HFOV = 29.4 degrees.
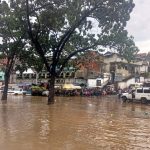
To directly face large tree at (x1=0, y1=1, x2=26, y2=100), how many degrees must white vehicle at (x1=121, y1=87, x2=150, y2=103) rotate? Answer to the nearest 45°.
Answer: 0° — it already faces it

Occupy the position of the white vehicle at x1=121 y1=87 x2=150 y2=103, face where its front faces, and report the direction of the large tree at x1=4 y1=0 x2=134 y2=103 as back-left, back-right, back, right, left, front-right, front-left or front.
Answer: front-left

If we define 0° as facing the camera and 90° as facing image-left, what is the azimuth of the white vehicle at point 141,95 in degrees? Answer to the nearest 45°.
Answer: approximately 90°
